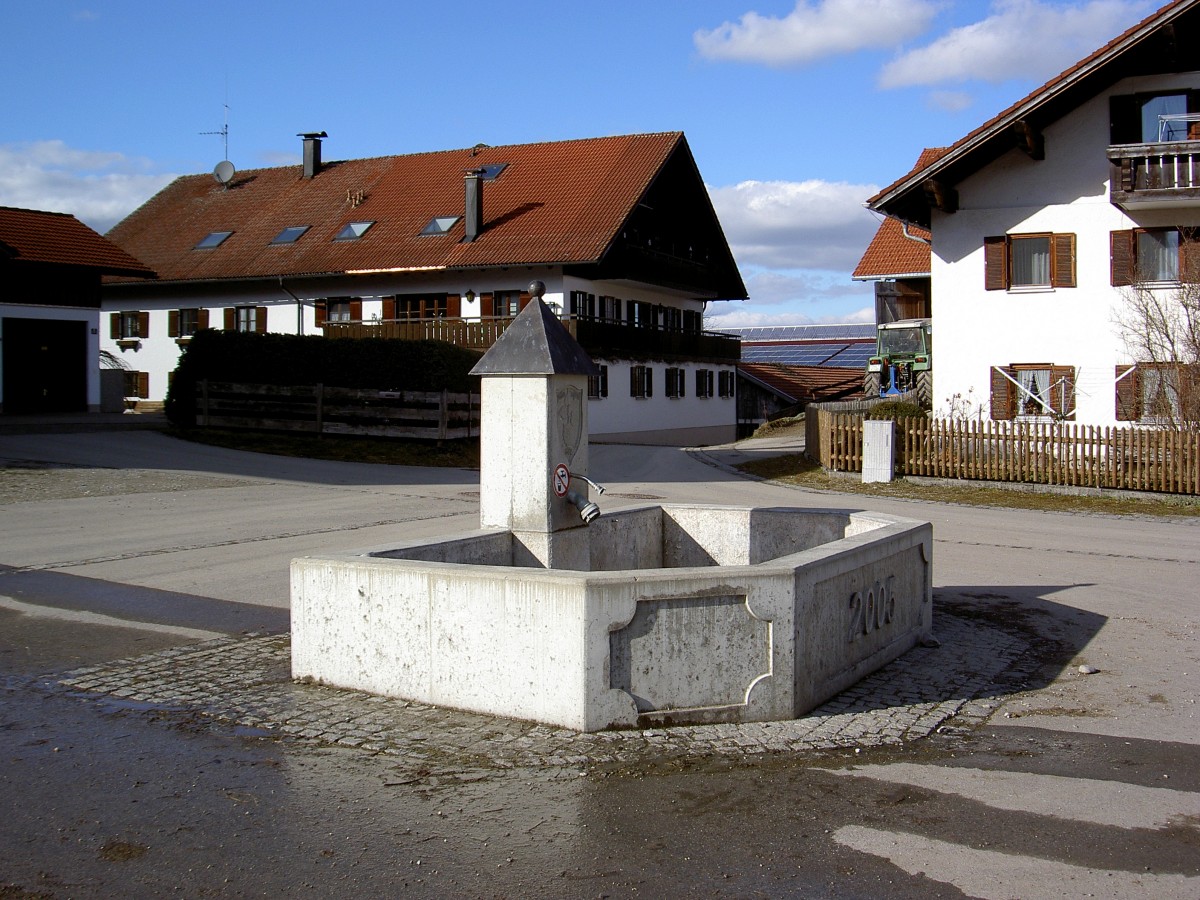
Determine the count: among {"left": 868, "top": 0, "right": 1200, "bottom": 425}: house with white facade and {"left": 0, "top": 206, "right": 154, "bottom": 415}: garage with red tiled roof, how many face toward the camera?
2

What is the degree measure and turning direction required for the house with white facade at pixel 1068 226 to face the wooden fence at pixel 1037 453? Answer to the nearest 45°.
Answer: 0° — it already faces it

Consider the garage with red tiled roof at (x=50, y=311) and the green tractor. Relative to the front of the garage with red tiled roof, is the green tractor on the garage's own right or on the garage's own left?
on the garage's own left

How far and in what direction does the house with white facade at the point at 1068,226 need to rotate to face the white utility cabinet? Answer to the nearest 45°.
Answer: approximately 45° to its right

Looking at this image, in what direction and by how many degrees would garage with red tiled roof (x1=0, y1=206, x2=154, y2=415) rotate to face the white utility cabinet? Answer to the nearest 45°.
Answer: approximately 45° to its left

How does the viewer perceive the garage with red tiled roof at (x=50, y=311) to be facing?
facing the viewer

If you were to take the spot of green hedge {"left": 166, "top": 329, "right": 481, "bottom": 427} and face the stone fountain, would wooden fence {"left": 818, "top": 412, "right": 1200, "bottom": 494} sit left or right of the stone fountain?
left

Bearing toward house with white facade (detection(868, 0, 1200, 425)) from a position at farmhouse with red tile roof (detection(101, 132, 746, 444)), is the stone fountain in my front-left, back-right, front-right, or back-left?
front-right
